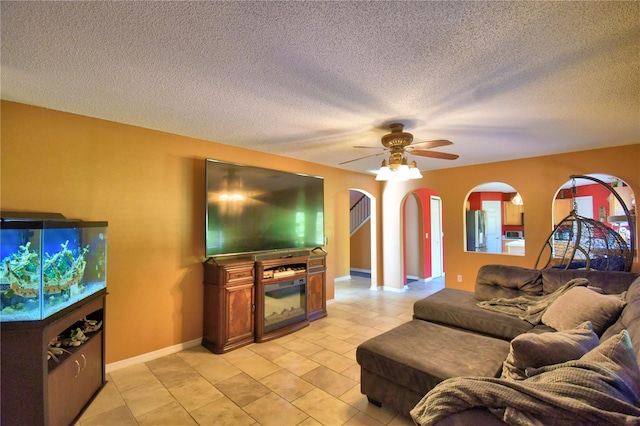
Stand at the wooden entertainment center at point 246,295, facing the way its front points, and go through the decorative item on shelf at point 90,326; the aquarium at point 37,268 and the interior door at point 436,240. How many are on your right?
2

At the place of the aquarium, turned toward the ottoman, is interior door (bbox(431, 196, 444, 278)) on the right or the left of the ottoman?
left

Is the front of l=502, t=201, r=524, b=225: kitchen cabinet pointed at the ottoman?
yes

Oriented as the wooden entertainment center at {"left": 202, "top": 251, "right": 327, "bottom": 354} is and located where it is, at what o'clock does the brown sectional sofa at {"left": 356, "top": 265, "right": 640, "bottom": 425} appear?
The brown sectional sofa is roughly at 12 o'clock from the wooden entertainment center.

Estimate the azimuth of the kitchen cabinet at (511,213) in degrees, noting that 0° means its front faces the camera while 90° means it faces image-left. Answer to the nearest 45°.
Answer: approximately 0°

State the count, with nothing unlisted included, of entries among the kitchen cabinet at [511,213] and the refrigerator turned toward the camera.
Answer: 2

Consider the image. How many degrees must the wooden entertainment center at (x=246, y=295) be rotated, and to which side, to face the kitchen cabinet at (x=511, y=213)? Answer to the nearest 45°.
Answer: approximately 90° to its left

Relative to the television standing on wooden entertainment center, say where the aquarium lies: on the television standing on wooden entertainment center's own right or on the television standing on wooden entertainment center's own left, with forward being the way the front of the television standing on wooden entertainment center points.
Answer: on the television standing on wooden entertainment center's own right

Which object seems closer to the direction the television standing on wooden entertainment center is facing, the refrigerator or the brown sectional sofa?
the brown sectional sofa

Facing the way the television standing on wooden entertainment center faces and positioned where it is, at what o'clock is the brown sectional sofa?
The brown sectional sofa is roughly at 12 o'clock from the television standing on wooden entertainment center.
